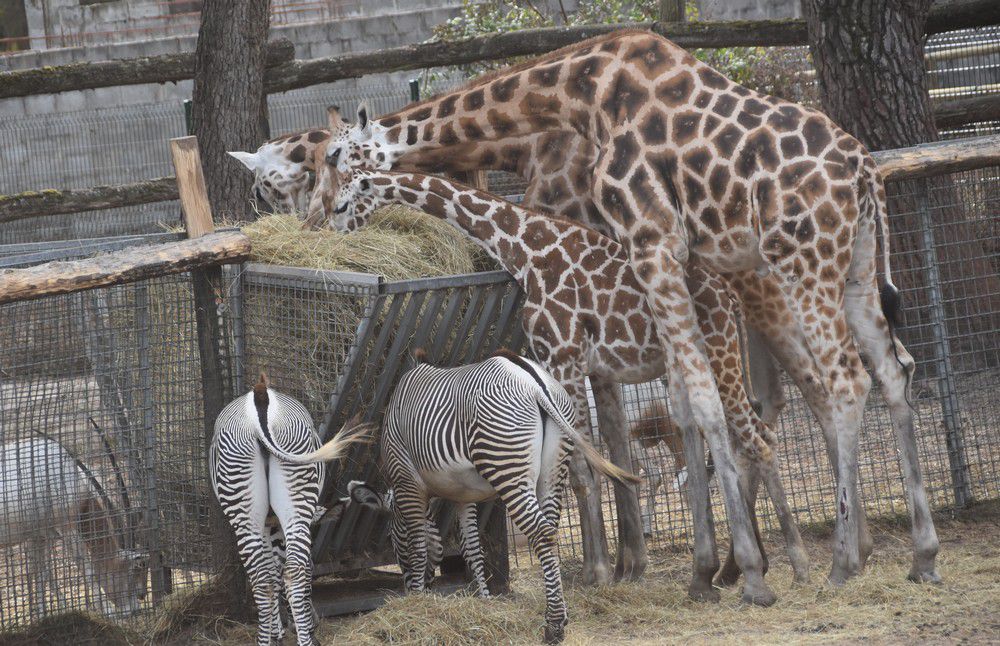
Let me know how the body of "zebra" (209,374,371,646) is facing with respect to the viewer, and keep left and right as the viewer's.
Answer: facing away from the viewer

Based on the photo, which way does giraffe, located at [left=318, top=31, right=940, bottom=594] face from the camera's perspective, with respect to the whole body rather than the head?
to the viewer's left

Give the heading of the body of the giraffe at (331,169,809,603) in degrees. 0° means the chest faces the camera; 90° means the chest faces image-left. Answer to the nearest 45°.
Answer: approximately 90°

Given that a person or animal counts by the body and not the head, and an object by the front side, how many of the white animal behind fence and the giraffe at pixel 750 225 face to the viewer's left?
1

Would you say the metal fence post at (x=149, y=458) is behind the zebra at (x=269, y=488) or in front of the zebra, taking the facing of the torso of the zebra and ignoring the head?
in front

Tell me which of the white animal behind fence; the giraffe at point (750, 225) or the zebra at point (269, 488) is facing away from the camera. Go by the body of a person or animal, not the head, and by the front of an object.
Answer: the zebra

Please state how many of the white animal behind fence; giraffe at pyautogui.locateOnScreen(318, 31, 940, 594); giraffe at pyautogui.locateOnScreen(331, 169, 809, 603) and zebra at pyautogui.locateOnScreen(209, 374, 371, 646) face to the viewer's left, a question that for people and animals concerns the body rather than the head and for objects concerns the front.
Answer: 2

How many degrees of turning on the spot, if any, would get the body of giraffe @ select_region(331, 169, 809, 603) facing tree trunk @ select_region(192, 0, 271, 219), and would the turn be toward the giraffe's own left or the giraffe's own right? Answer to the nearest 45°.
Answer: approximately 45° to the giraffe's own right

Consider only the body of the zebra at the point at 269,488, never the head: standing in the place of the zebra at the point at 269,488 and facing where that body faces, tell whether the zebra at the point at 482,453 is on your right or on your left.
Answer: on your right

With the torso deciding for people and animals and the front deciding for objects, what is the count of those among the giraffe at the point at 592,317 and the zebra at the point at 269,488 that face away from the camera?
1

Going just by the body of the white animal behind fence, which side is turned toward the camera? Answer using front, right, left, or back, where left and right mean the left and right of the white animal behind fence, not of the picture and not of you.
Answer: right
